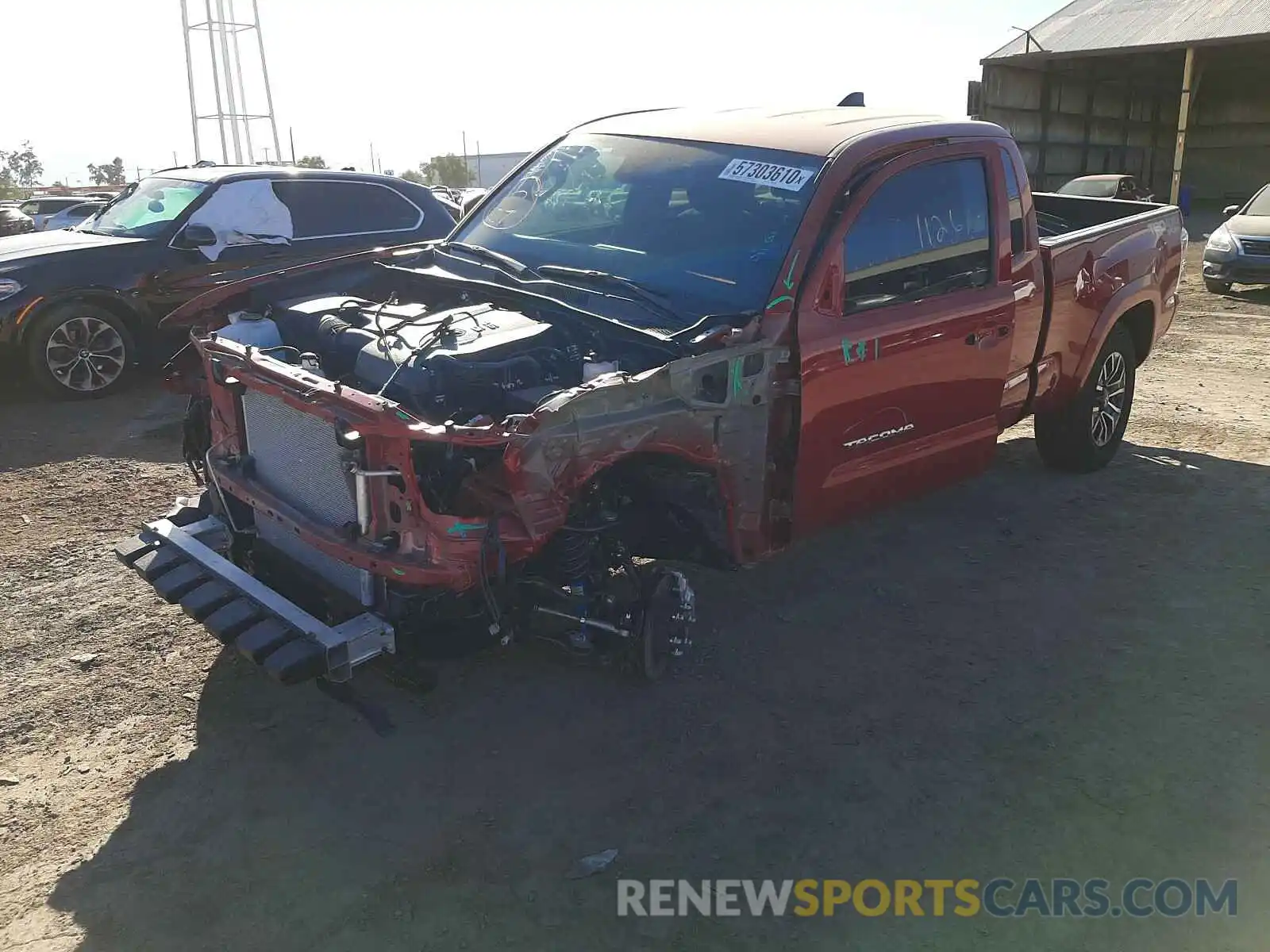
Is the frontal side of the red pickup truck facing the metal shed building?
no

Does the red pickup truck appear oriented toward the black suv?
no

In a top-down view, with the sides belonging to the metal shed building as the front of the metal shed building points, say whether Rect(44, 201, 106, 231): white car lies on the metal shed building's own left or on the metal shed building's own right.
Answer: on the metal shed building's own right

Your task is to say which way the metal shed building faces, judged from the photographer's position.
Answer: facing the viewer

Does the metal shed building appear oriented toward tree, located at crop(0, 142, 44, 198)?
no

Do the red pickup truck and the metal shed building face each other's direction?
no

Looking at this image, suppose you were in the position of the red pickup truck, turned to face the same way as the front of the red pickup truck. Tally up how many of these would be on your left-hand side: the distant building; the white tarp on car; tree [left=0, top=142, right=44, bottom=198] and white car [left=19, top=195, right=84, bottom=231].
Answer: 0

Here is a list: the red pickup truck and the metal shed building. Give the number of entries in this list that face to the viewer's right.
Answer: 0

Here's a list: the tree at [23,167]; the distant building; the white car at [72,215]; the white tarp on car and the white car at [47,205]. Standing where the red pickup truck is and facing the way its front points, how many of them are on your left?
0

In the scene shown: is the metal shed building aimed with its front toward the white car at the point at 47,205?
no

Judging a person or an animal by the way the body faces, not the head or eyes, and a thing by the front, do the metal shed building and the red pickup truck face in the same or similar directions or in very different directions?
same or similar directions

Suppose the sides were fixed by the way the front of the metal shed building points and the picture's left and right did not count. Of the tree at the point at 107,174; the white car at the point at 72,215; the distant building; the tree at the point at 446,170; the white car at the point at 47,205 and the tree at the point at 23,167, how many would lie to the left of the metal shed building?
0

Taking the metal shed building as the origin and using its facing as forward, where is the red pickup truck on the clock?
The red pickup truck is roughly at 12 o'clock from the metal shed building.

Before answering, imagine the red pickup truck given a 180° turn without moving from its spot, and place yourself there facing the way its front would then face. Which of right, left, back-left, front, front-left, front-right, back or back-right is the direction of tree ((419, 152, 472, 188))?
front-left

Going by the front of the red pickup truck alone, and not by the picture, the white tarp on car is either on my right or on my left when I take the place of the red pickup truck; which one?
on my right
